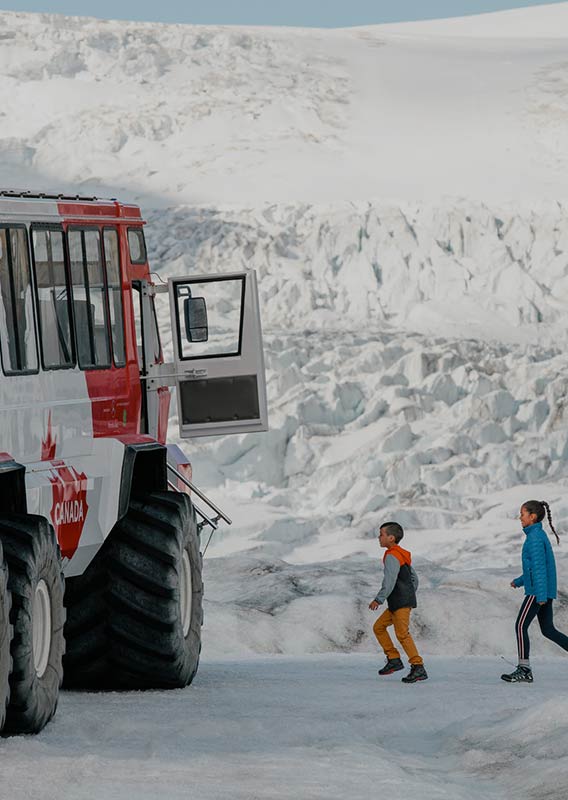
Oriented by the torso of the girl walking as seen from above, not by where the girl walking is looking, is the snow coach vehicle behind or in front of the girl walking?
in front

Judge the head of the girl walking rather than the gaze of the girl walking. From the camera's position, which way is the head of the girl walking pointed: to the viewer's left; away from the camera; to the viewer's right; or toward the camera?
to the viewer's left

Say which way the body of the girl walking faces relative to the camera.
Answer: to the viewer's left

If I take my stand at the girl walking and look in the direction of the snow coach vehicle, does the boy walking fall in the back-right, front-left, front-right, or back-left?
front-right

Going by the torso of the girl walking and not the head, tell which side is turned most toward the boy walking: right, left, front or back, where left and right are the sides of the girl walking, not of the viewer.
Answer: front
